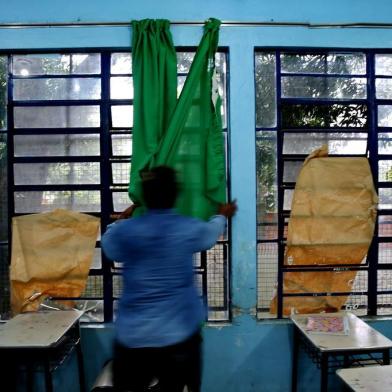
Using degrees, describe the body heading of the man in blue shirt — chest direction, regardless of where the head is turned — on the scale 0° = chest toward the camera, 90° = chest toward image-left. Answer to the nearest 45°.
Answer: approximately 180°

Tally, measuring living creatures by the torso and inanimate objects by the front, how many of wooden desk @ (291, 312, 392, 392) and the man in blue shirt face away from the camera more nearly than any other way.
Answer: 1

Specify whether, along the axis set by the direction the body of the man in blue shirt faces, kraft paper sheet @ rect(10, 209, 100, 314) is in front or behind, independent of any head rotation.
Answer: in front

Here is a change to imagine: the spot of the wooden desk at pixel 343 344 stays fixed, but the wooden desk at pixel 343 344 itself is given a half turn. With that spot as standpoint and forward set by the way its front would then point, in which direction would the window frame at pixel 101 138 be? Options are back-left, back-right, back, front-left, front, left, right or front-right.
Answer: left

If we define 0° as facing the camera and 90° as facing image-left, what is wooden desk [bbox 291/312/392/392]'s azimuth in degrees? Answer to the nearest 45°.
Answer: approximately 0°

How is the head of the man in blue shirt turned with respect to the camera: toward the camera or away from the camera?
away from the camera
